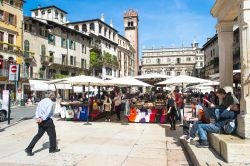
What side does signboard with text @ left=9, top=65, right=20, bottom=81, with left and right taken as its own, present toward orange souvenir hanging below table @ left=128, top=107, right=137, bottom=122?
left

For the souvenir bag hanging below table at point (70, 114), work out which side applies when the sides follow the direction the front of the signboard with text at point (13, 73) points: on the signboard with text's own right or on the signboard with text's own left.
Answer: on the signboard with text's own left

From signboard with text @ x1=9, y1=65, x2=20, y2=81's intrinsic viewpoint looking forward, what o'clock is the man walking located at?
The man walking is roughly at 12 o'clock from the signboard with text.

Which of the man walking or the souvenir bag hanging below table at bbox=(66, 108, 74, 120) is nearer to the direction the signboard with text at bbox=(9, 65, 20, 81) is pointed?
the man walking

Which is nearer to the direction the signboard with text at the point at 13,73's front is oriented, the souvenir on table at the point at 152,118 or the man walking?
the man walking

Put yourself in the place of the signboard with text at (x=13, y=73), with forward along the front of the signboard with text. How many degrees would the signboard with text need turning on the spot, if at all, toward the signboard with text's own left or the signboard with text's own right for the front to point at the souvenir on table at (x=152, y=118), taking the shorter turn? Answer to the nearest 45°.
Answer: approximately 90° to the signboard with text's own left

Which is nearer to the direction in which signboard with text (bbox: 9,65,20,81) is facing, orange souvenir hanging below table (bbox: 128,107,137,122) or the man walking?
the man walking

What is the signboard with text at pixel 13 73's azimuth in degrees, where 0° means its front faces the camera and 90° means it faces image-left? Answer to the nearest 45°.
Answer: approximately 0°
